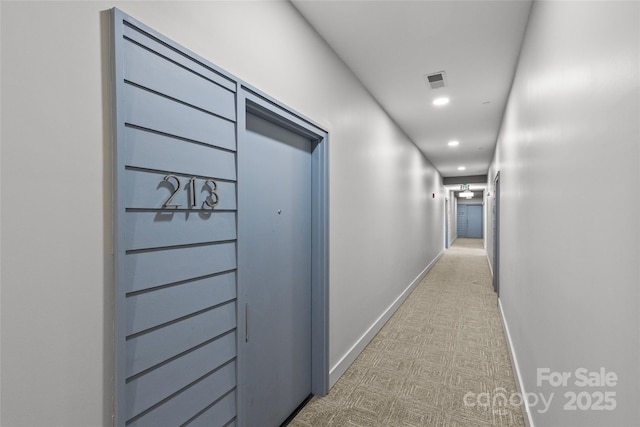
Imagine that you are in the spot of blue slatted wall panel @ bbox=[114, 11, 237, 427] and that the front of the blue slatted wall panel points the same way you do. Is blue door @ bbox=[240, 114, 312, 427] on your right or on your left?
on your left

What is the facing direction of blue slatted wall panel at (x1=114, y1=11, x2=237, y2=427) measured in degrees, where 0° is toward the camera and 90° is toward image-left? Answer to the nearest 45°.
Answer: approximately 315°

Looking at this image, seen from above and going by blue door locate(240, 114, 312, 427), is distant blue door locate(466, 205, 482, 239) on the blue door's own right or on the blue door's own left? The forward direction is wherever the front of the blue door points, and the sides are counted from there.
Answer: on the blue door's own left

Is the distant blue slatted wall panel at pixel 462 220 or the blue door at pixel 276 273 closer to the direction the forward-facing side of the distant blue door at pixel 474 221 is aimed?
the blue door

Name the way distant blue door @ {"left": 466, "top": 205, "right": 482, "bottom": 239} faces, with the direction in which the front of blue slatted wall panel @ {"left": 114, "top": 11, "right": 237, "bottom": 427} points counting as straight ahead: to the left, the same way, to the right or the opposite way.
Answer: to the right

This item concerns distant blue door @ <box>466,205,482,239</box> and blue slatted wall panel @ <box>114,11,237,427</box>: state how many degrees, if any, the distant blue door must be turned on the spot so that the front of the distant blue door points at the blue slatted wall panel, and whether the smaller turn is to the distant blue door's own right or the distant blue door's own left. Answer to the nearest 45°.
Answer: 0° — it already faces it

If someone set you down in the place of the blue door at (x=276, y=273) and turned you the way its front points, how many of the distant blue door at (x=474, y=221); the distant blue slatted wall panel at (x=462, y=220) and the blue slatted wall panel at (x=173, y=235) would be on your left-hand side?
2

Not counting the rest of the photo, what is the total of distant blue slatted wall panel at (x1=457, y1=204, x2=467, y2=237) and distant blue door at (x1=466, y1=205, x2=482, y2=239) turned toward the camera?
2

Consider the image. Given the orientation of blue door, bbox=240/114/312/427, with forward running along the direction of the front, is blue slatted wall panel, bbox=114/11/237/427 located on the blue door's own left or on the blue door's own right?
on the blue door's own right

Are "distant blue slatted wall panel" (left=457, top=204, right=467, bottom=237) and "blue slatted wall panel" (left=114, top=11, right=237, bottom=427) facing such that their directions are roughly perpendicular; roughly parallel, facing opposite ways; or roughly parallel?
roughly perpendicular
